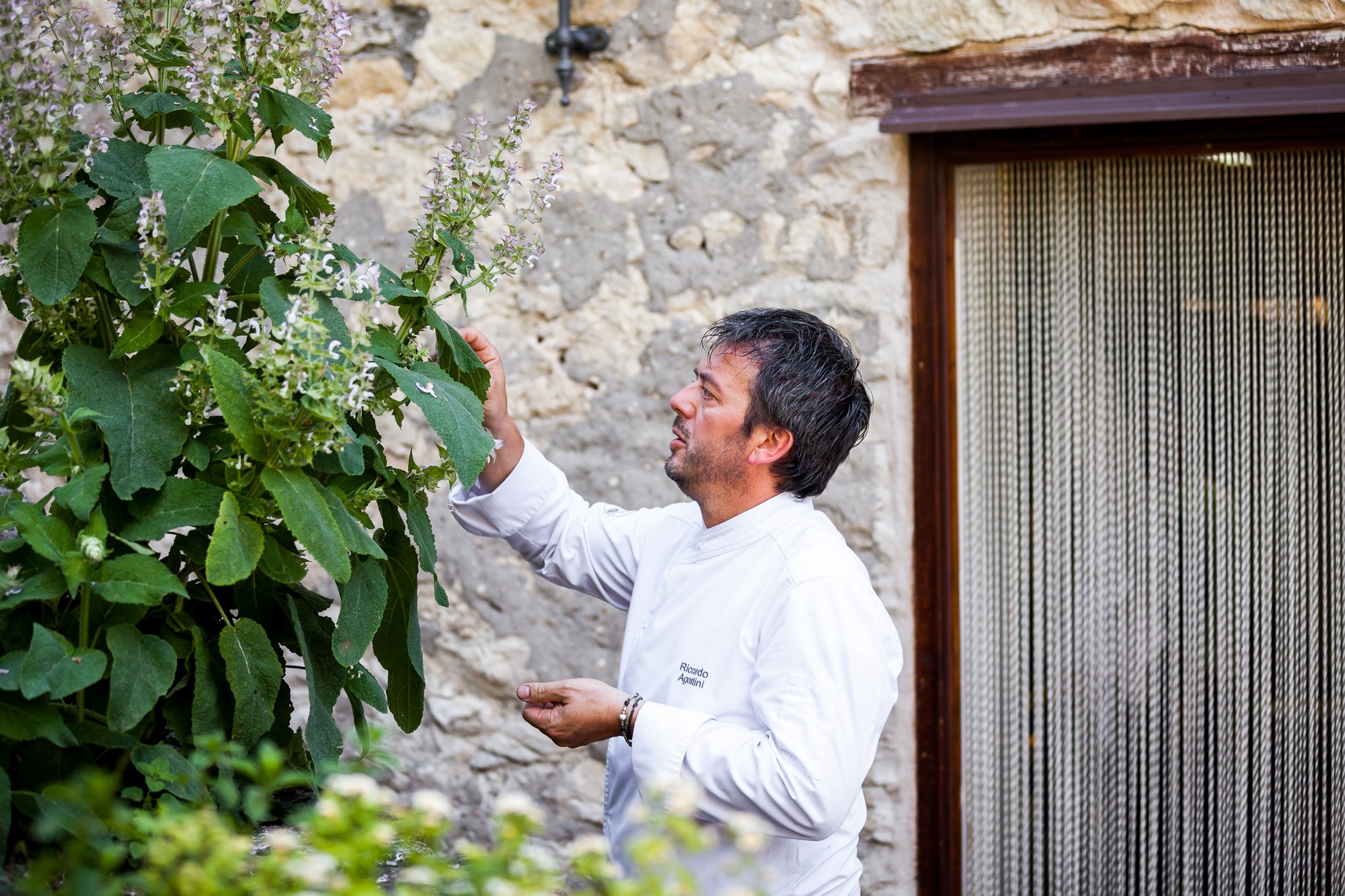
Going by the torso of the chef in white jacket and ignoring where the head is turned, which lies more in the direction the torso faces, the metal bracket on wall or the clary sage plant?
the clary sage plant

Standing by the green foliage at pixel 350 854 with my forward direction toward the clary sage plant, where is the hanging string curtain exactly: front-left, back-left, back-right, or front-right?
front-right

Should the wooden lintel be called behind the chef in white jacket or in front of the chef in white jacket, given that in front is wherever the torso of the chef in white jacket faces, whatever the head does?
behind

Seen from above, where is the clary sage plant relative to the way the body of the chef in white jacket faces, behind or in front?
in front

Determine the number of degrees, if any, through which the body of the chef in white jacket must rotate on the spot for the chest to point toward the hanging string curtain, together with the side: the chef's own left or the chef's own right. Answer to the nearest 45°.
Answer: approximately 180°

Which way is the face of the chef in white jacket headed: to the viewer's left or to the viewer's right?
to the viewer's left

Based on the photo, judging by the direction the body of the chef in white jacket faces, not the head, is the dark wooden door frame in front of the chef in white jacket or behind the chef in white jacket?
behind

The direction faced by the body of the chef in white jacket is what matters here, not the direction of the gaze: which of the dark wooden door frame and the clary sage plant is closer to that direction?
the clary sage plant
